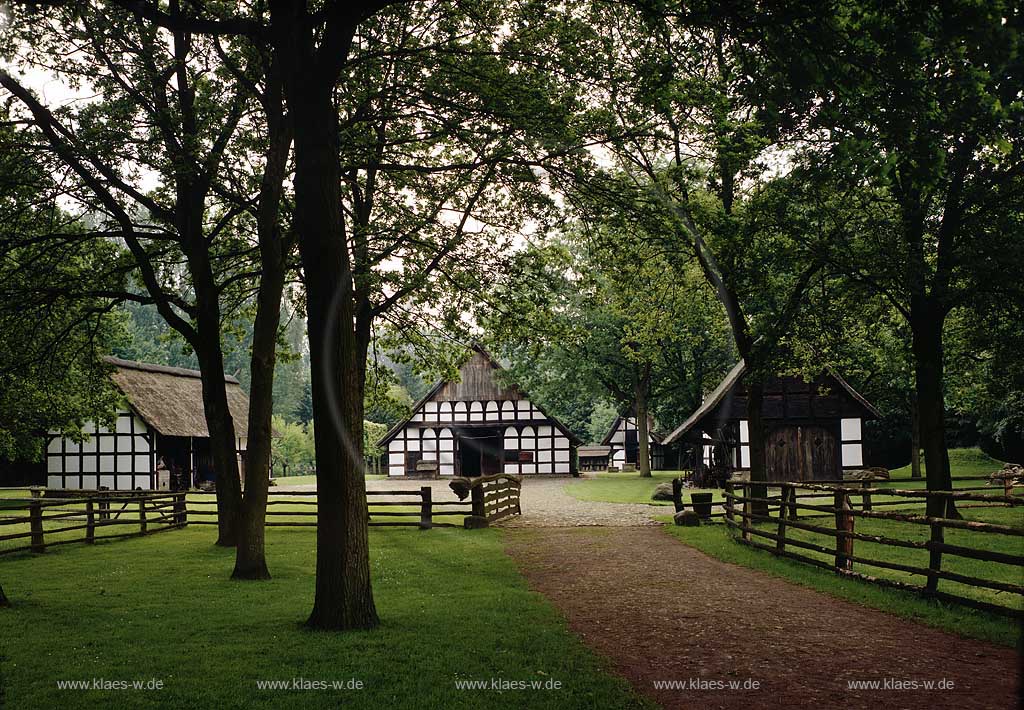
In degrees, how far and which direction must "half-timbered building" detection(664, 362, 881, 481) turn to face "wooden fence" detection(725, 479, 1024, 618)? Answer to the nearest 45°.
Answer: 0° — it already faces it

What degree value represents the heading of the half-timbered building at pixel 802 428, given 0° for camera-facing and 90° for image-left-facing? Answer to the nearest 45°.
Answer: approximately 0°

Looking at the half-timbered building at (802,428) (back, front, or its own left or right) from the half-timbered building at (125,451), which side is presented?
right
